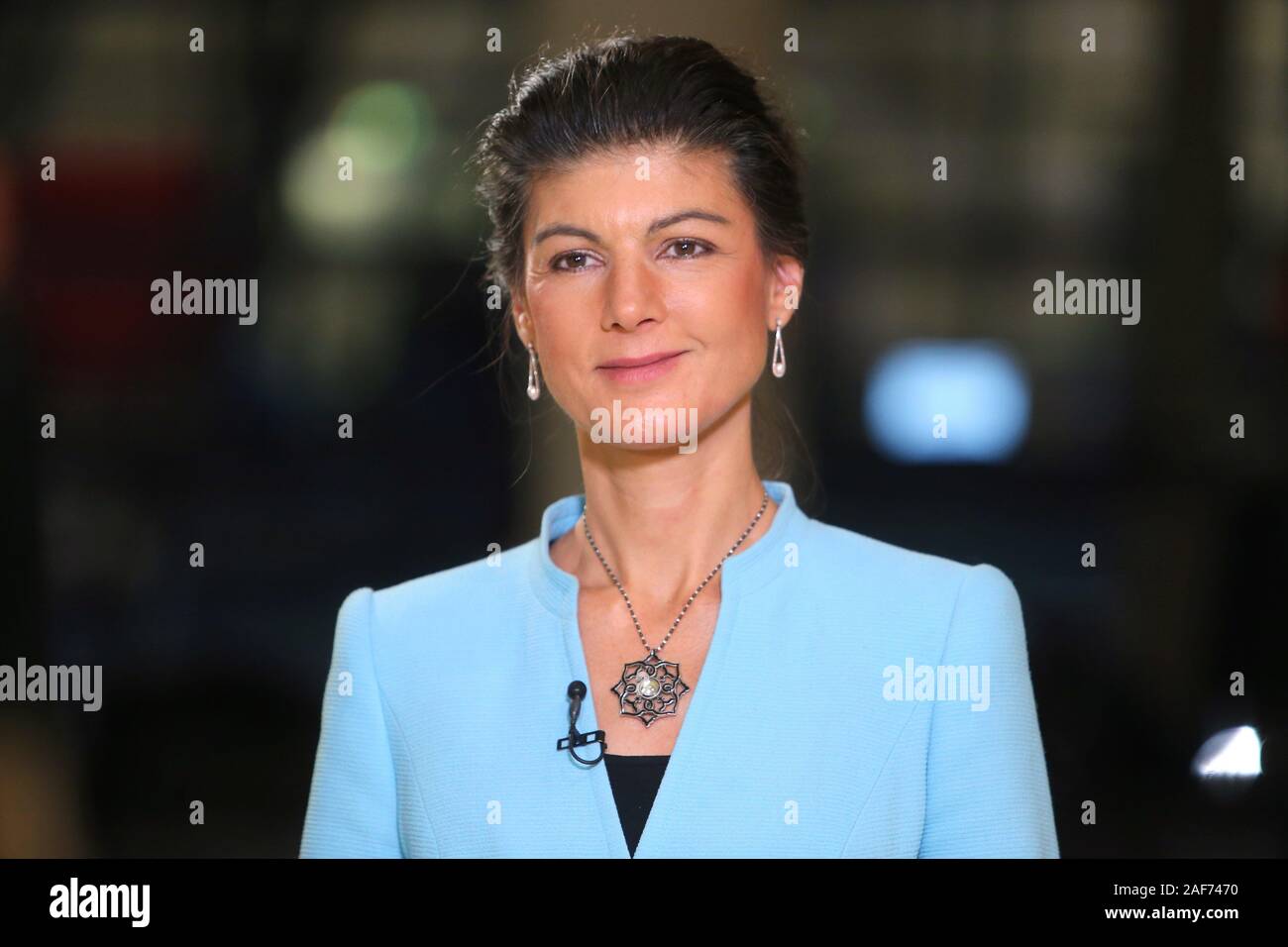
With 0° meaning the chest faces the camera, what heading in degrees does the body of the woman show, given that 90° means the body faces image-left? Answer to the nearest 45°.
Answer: approximately 0°
